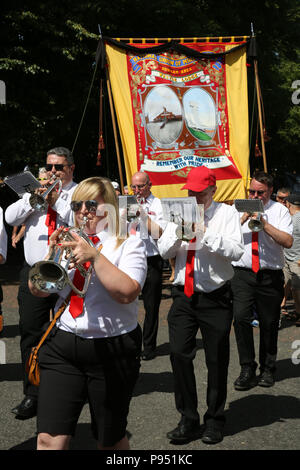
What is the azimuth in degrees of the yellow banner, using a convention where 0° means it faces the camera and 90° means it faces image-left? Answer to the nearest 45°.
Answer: approximately 0°

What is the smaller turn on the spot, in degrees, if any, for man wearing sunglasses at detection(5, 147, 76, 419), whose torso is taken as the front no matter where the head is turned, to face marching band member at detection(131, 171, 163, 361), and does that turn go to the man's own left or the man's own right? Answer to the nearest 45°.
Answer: approximately 180°

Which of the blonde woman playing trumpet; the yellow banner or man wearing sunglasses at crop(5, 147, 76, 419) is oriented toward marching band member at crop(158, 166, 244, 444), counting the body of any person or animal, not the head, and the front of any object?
the yellow banner

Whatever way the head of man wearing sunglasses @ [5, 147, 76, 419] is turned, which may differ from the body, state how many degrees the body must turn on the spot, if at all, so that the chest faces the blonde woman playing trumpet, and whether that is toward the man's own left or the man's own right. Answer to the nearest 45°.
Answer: approximately 45° to the man's own left

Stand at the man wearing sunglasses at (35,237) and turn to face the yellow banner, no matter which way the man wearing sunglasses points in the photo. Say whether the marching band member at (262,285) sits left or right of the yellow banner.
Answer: right

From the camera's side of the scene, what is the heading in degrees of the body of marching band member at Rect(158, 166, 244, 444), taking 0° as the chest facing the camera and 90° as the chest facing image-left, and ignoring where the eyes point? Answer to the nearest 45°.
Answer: approximately 45°

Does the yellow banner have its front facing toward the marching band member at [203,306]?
yes

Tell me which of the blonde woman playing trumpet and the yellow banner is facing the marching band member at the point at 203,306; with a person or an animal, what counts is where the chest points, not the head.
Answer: the yellow banner

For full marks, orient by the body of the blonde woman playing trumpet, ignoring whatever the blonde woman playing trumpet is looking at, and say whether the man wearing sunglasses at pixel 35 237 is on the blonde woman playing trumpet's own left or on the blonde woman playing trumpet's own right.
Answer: on the blonde woman playing trumpet's own right

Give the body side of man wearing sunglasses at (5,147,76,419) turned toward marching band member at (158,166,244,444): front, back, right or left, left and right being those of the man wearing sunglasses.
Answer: left

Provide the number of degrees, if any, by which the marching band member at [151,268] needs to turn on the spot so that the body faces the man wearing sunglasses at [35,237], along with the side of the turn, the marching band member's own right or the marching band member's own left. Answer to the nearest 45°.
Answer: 0° — they already face them

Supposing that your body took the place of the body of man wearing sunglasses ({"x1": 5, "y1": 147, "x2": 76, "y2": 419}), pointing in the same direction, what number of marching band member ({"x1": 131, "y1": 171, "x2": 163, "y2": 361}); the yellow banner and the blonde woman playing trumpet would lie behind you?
2
